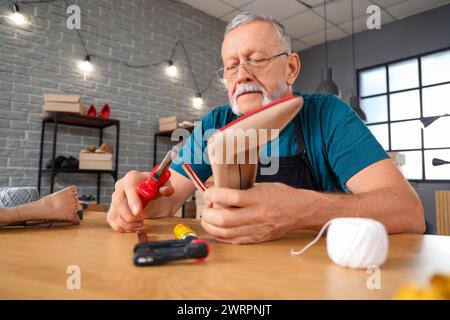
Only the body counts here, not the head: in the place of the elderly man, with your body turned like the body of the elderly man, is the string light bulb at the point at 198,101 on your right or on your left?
on your right

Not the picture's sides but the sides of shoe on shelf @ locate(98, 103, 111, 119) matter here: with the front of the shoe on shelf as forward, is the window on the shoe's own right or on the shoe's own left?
on the shoe's own left

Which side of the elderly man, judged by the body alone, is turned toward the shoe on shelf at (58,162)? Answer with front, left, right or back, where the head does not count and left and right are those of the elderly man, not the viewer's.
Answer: right

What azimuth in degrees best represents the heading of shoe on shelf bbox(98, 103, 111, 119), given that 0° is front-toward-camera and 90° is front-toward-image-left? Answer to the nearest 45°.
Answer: approximately 45°
